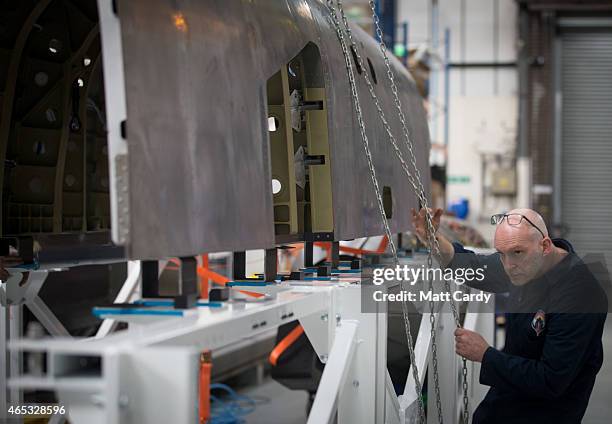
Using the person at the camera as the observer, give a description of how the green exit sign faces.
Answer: facing the viewer

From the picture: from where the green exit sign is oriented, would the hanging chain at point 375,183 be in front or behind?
in front

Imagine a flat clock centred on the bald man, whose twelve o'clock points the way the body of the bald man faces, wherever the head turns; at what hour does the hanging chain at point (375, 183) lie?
The hanging chain is roughly at 1 o'clock from the bald man.

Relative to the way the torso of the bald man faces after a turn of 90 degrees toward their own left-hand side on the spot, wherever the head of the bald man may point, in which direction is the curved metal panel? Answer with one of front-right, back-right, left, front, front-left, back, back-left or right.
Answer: right

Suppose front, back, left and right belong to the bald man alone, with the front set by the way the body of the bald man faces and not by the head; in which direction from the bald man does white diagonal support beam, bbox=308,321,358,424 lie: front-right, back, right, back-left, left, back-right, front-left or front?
front

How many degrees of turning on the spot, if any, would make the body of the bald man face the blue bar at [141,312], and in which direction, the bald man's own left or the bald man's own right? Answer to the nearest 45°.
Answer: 0° — they already face it

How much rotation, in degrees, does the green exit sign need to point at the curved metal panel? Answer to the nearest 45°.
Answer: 0° — it already faces it

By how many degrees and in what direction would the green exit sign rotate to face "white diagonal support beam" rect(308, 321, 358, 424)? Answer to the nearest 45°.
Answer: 0° — it already faces it

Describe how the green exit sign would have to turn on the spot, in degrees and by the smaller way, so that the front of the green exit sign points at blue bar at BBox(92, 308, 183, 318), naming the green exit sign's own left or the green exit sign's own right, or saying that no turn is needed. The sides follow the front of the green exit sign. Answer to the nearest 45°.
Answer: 0° — it already faces it

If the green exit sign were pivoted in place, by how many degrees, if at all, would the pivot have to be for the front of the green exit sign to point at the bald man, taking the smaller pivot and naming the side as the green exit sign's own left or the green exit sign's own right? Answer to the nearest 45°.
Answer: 0° — it already faces them

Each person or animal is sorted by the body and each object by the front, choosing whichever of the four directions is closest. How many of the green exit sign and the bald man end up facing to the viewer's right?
0

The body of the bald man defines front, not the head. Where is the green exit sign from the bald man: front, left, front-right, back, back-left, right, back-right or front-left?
back-right

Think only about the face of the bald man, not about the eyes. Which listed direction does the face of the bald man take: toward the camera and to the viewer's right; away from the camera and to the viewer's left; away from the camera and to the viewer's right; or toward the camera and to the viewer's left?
toward the camera and to the viewer's left

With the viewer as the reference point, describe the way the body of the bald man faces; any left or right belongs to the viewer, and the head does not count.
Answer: facing the viewer and to the left of the viewer
